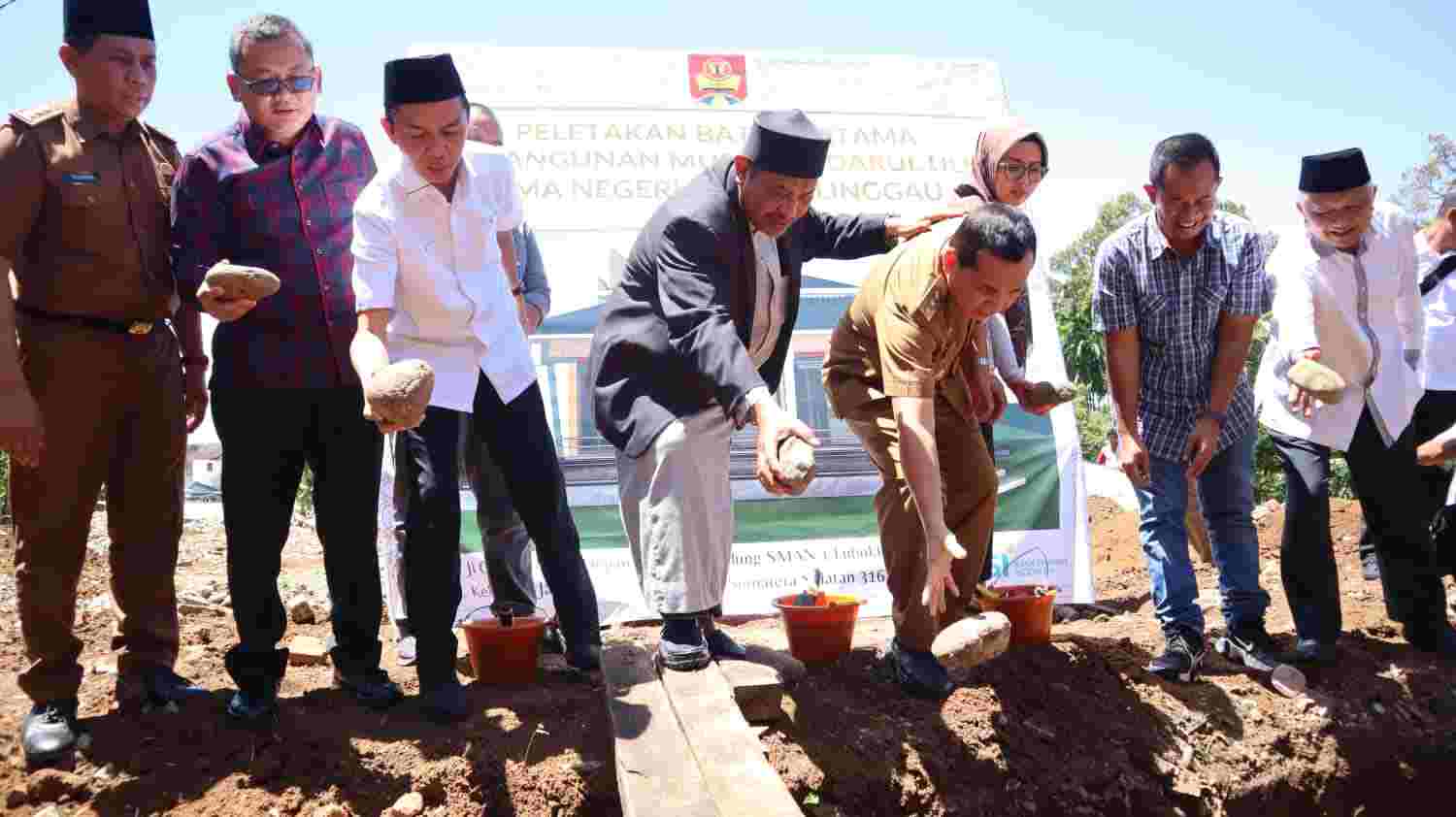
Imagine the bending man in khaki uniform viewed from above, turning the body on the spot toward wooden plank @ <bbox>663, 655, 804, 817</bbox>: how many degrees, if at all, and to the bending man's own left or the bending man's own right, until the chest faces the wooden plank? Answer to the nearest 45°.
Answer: approximately 90° to the bending man's own right

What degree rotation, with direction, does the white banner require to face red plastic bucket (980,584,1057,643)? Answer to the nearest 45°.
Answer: approximately 45° to its left

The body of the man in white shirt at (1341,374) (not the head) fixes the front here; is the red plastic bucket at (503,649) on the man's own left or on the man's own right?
on the man's own right

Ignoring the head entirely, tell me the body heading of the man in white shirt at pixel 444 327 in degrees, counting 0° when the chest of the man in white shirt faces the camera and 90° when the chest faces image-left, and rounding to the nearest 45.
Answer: approximately 0°

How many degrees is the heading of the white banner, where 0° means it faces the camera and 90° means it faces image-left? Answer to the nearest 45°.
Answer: approximately 0°

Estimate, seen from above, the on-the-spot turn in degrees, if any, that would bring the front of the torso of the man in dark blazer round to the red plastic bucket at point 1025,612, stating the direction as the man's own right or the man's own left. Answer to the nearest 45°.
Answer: approximately 90° to the man's own left

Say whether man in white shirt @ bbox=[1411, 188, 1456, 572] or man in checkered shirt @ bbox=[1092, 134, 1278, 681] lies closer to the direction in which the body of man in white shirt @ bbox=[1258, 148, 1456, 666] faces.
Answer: the man in checkered shirt

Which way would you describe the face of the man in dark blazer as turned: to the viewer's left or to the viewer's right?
to the viewer's right
